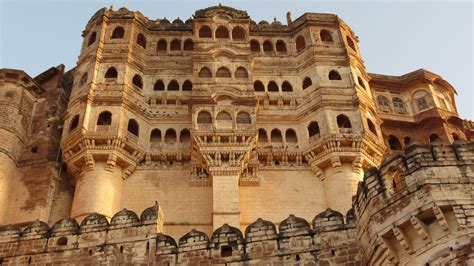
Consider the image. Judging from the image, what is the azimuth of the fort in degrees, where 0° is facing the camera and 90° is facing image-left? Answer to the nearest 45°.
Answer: approximately 0°
